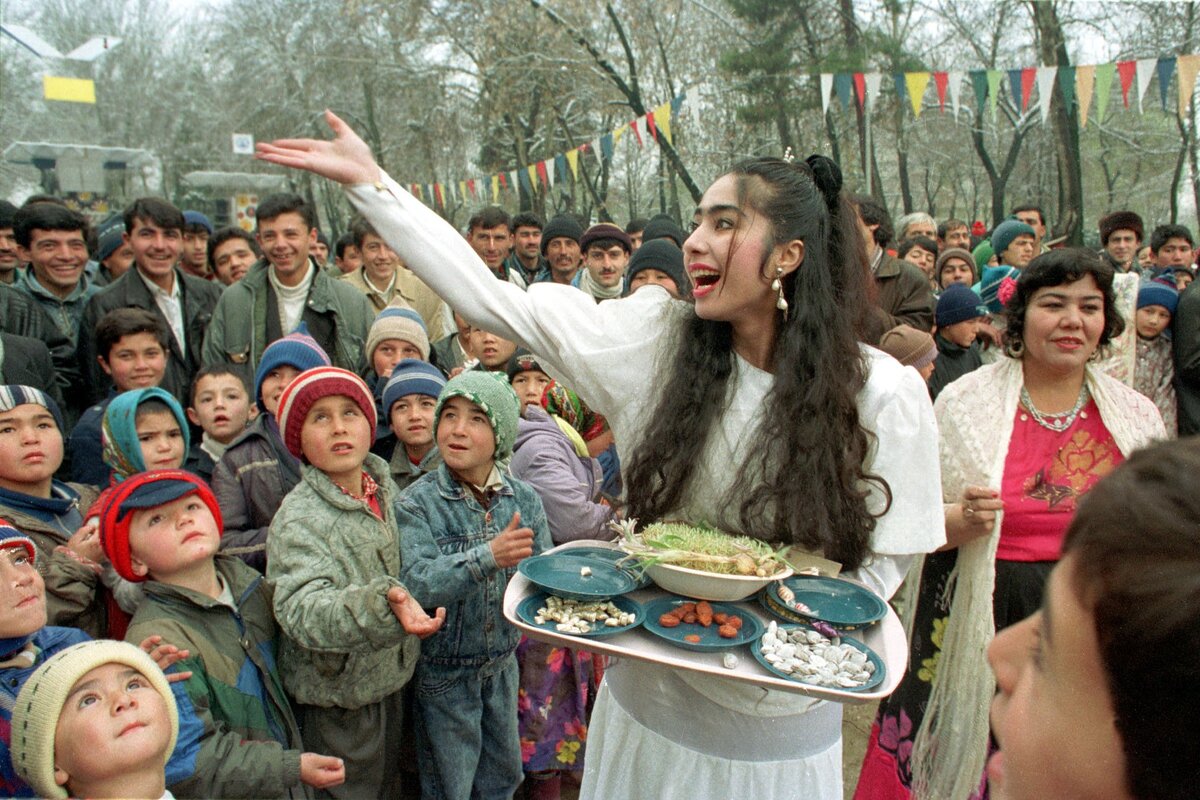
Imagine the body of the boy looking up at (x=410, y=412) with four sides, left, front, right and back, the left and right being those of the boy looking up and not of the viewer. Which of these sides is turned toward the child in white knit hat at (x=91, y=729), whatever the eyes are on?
front

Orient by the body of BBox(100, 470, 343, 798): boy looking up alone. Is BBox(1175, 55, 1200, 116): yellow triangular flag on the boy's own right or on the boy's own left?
on the boy's own left

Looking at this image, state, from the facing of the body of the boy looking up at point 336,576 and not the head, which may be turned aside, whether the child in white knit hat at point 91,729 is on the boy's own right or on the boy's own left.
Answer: on the boy's own right

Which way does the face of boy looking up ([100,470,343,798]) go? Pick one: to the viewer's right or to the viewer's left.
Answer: to the viewer's right

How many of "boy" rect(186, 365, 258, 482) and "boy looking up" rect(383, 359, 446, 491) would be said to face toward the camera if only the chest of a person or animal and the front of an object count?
2

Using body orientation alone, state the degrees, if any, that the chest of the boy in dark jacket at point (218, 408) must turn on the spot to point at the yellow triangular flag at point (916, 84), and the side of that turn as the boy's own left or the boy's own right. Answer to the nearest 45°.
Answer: approximately 135° to the boy's own left

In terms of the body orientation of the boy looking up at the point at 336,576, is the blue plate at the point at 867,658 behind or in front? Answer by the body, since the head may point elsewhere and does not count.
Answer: in front

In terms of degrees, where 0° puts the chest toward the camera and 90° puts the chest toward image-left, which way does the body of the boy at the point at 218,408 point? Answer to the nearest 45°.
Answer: approximately 0°
